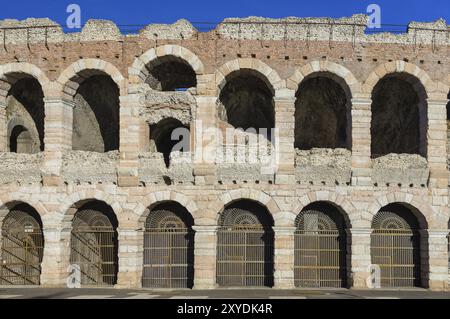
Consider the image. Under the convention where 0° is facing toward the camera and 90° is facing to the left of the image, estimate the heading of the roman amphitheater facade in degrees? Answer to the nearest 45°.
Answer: approximately 0°
